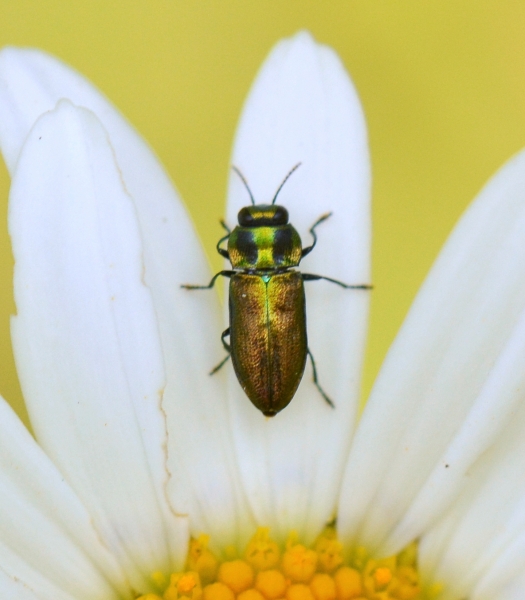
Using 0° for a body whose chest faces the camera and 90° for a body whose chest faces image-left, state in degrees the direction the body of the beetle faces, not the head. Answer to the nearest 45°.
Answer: approximately 180°
